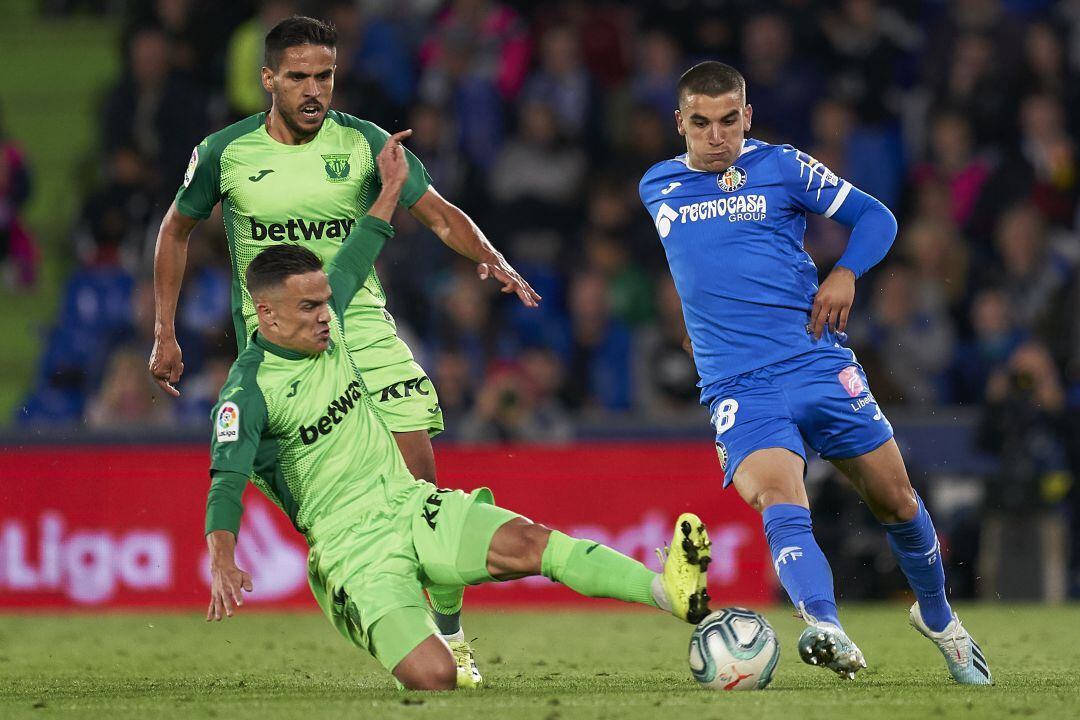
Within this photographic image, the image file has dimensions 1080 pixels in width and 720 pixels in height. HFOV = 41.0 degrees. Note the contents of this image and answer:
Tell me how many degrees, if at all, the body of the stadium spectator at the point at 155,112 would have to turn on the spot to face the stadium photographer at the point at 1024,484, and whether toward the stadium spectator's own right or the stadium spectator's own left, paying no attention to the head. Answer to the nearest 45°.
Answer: approximately 45° to the stadium spectator's own left

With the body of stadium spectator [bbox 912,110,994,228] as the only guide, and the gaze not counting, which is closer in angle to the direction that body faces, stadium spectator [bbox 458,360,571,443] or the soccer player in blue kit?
the soccer player in blue kit

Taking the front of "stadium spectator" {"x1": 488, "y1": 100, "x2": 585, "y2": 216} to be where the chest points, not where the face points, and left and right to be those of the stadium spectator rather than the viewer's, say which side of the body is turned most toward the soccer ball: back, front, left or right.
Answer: front

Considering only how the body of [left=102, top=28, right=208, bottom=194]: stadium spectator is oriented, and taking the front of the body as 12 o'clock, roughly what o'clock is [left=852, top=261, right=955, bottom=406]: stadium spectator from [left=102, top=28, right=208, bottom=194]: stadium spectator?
[left=852, top=261, right=955, bottom=406]: stadium spectator is roughly at 10 o'clock from [left=102, top=28, right=208, bottom=194]: stadium spectator.

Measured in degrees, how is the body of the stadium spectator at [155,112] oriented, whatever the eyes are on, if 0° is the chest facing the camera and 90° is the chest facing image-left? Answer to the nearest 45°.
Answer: approximately 0°

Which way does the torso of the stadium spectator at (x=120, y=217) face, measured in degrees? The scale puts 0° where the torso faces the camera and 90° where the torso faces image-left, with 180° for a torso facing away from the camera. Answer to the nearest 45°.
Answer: approximately 0°

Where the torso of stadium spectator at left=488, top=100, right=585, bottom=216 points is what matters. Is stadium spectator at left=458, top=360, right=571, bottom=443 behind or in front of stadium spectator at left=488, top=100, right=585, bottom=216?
in front
